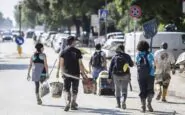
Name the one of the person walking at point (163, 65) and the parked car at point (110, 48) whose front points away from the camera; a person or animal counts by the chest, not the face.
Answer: the person walking

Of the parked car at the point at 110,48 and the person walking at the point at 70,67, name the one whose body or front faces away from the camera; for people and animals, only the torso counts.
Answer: the person walking

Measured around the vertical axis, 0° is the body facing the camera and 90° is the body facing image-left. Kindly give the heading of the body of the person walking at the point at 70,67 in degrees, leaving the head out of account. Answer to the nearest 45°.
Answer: approximately 180°

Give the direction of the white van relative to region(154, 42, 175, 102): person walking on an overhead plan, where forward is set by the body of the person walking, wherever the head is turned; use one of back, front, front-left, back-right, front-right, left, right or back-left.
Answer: front

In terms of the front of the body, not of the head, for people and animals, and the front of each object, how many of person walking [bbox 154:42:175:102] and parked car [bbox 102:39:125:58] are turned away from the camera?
1

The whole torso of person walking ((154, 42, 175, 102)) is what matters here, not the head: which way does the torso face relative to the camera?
away from the camera

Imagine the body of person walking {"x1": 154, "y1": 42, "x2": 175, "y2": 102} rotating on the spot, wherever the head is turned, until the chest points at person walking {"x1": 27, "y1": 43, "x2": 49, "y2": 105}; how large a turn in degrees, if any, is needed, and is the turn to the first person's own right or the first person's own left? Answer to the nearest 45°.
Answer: approximately 90° to the first person's own left

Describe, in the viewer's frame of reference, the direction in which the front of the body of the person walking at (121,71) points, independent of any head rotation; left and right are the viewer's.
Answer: facing away from the viewer

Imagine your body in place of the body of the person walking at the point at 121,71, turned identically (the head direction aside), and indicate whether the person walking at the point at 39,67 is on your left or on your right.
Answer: on your left
